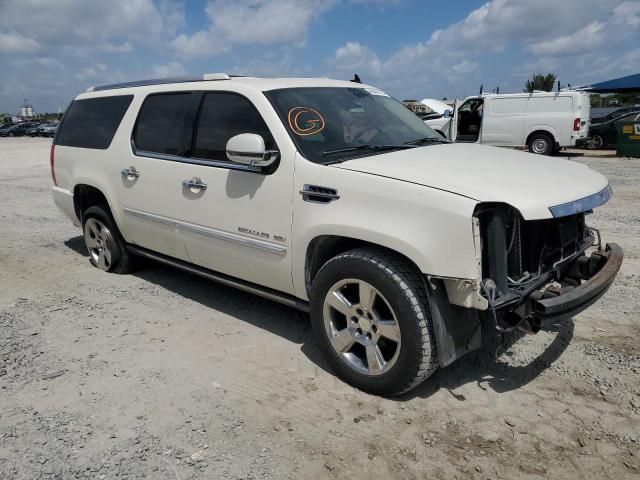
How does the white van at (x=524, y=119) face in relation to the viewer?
to the viewer's left

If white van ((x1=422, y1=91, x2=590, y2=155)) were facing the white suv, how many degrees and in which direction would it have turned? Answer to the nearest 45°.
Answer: approximately 90° to its left

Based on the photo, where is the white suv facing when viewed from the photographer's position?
facing the viewer and to the right of the viewer

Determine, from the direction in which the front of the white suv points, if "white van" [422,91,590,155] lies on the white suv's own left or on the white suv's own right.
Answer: on the white suv's own left

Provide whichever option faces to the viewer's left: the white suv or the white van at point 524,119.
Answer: the white van

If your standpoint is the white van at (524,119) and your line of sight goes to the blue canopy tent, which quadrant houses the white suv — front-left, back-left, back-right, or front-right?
back-right

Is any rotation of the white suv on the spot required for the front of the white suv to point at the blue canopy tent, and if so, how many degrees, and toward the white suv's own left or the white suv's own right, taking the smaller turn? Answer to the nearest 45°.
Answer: approximately 90° to the white suv's own left

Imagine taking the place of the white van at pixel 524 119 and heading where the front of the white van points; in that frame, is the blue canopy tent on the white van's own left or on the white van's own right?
on the white van's own right

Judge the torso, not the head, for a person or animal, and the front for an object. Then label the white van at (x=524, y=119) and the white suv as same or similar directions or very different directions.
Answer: very different directions

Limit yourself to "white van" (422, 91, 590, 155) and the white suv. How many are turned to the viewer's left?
1
